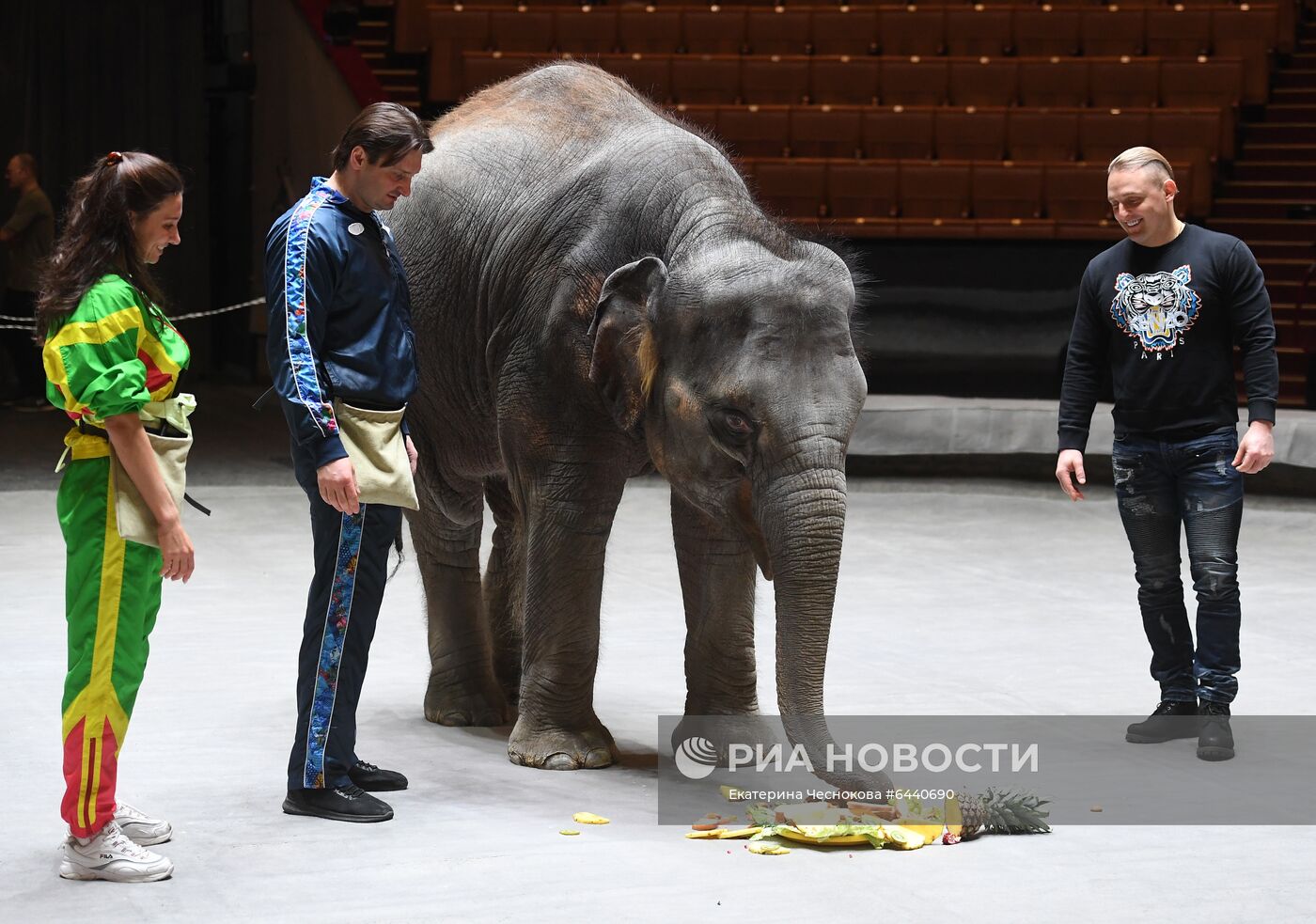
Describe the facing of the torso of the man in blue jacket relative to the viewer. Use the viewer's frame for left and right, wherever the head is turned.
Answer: facing to the right of the viewer

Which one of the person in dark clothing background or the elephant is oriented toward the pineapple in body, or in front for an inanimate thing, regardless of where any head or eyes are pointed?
the elephant

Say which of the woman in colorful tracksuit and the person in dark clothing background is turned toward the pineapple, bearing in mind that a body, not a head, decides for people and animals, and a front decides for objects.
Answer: the woman in colorful tracksuit

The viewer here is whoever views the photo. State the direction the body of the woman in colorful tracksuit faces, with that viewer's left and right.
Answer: facing to the right of the viewer

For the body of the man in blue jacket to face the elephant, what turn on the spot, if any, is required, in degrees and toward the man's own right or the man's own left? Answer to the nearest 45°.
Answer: approximately 45° to the man's own left

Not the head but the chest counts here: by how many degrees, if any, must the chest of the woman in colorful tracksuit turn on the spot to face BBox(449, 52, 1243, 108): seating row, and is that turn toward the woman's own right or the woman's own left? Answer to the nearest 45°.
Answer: approximately 45° to the woman's own left

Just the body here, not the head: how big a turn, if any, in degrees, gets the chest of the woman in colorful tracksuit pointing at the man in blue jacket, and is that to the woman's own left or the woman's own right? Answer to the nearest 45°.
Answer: approximately 45° to the woman's own left

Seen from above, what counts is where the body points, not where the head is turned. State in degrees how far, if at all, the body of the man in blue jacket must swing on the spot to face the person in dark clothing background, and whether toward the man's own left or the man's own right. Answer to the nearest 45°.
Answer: approximately 90° to the man's own left

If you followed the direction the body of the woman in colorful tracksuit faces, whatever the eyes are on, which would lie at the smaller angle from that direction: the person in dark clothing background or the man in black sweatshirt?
the man in black sweatshirt
